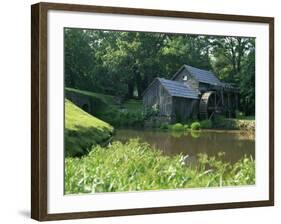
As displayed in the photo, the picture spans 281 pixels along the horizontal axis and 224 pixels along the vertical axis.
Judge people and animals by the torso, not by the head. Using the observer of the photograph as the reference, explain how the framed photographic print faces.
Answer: facing the viewer and to the right of the viewer
